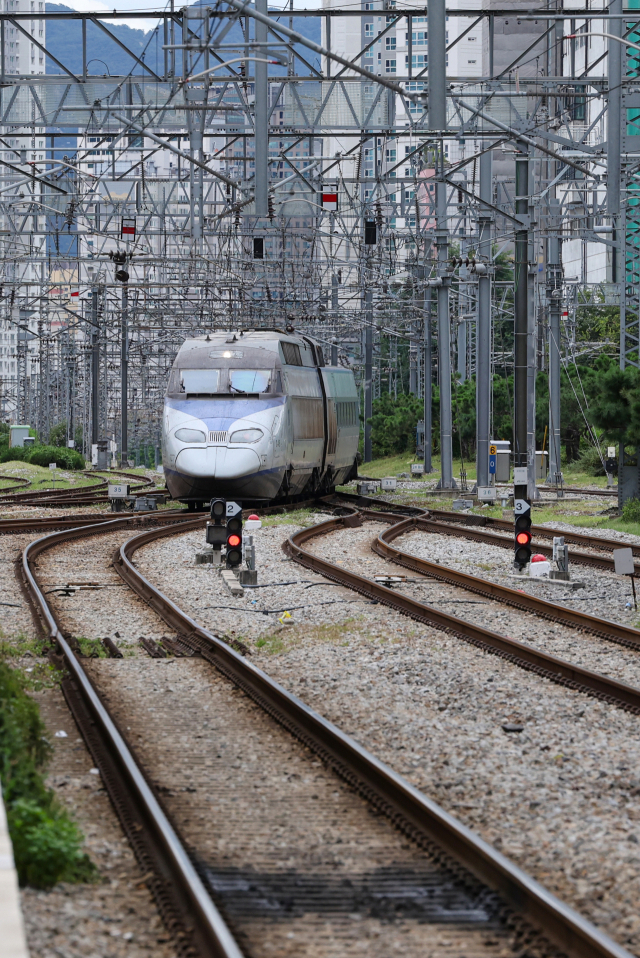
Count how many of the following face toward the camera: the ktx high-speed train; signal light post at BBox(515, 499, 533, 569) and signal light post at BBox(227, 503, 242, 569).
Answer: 3

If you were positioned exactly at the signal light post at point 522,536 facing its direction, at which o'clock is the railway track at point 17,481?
The railway track is roughly at 5 o'clock from the signal light post.

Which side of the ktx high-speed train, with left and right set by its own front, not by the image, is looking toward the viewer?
front

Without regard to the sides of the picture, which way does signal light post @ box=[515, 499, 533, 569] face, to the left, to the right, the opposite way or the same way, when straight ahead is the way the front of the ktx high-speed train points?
the same way

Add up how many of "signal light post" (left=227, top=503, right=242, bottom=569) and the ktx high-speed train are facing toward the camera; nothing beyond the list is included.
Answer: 2

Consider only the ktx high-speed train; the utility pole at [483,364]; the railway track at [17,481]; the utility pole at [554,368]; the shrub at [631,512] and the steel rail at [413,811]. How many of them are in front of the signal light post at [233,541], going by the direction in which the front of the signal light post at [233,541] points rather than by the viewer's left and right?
1

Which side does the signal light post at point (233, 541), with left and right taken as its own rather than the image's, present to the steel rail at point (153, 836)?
front

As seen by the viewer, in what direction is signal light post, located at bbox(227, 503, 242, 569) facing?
toward the camera

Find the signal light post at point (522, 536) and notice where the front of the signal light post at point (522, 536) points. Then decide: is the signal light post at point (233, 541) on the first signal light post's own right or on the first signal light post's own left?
on the first signal light post's own right

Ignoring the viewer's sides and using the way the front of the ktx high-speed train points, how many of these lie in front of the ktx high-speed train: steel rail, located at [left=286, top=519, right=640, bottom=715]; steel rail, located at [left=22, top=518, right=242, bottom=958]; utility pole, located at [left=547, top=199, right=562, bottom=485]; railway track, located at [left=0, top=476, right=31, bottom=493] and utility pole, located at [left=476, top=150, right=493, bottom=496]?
2

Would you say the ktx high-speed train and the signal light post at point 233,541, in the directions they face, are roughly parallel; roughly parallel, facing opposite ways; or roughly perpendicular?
roughly parallel

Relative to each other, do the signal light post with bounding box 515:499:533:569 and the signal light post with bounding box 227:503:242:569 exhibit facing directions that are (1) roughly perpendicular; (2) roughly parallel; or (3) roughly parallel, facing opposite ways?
roughly parallel

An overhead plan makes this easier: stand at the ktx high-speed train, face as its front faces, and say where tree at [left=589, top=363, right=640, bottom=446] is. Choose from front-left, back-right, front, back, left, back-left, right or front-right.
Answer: left
